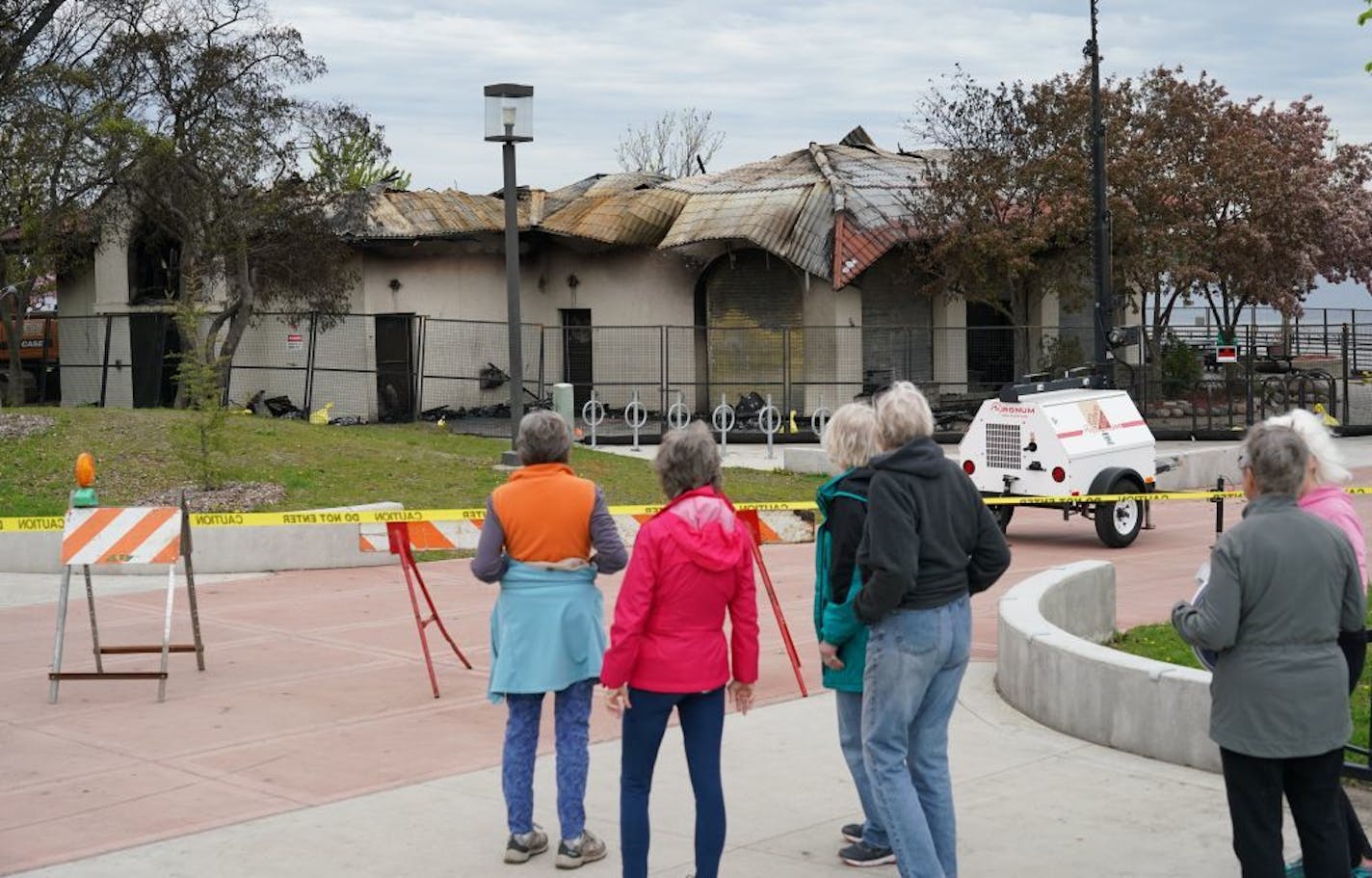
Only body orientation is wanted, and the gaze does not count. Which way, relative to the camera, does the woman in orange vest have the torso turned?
away from the camera

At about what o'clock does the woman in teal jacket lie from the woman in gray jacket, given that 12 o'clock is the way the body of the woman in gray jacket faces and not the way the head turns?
The woman in teal jacket is roughly at 11 o'clock from the woman in gray jacket.

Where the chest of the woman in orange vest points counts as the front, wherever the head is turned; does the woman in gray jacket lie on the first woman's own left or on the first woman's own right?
on the first woman's own right

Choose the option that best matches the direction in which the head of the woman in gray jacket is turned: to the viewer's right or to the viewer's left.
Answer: to the viewer's left

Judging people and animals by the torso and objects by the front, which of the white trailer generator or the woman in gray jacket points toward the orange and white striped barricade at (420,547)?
the woman in gray jacket

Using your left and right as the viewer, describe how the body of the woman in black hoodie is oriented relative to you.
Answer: facing away from the viewer and to the left of the viewer

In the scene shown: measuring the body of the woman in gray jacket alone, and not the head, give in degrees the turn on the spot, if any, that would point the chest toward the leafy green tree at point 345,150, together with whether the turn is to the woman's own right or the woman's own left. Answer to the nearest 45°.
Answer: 0° — they already face it

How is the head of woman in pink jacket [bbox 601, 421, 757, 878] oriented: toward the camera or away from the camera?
away from the camera

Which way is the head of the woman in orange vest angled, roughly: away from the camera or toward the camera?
away from the camera

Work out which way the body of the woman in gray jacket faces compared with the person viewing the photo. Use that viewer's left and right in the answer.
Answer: facing away from the viewer and to the left of the viewer

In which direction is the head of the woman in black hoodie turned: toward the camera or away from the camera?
away from the camera

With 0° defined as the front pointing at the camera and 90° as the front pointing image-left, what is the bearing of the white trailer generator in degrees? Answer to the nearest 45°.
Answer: approximately 225°
